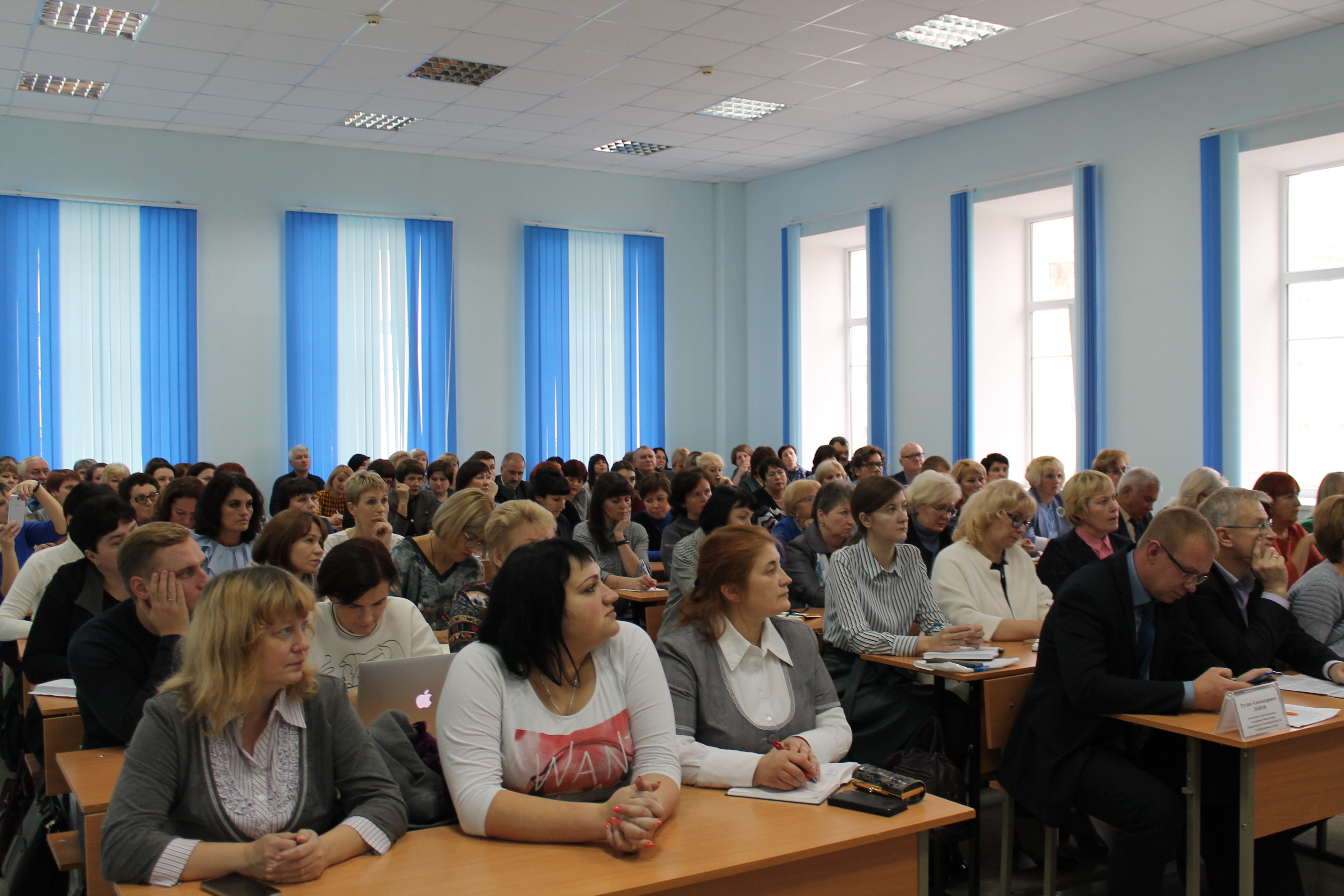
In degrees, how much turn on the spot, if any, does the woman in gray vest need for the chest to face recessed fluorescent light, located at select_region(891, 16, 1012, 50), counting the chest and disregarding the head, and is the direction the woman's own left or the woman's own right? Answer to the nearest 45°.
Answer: approximately 135° to the woman's own left

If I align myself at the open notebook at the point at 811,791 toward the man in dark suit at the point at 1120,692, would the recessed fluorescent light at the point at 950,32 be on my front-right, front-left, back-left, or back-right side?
front-left

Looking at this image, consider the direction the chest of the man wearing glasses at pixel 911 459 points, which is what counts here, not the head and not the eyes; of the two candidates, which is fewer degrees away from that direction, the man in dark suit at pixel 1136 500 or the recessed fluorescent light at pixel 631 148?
the man in dark suit

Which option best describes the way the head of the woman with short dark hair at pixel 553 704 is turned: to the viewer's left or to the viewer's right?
to the viewer's right

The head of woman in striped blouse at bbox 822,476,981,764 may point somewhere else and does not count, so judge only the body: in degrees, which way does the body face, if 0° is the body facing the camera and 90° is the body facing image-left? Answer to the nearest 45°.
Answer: approximately 315°

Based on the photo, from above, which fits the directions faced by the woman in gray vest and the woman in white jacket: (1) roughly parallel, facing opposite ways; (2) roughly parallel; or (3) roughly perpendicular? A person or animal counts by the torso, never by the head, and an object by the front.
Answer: roughly parallel

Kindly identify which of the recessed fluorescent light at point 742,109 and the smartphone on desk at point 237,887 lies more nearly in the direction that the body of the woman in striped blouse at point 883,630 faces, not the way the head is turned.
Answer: the smartphone on desk

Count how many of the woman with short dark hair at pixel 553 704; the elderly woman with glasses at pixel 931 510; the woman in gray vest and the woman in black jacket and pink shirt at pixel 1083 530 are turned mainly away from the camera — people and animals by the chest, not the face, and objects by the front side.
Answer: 0

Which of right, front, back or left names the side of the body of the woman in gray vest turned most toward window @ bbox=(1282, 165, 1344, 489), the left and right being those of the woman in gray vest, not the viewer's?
left

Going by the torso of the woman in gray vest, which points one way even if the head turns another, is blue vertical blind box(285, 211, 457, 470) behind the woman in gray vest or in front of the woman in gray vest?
behind
